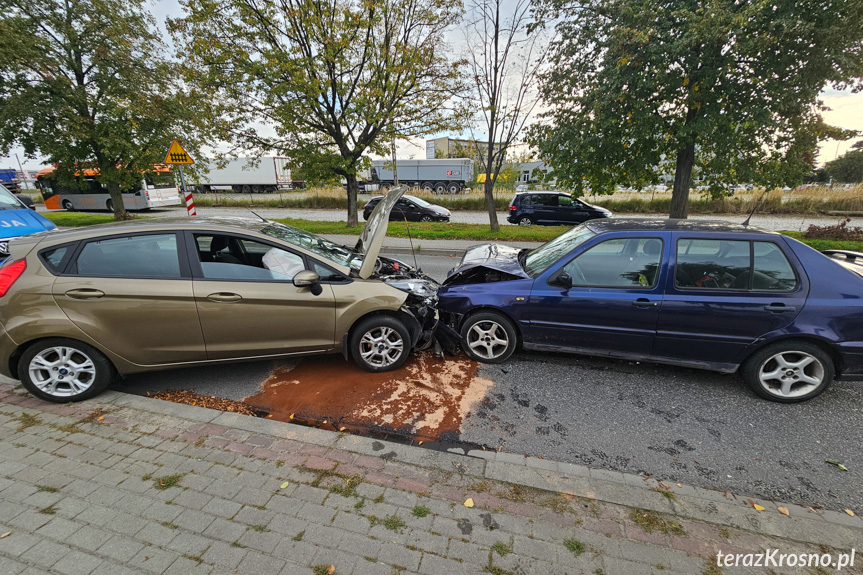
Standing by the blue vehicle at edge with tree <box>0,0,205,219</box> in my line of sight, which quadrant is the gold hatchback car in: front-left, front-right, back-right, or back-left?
back-right

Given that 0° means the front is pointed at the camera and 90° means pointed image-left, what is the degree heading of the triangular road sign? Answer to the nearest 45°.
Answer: approximately 0°

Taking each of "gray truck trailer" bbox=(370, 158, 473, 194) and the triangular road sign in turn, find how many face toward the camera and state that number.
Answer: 1

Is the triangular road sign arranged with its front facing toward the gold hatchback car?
yes

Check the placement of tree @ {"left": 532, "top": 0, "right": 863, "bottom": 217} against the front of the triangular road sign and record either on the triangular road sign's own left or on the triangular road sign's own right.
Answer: on the triangular road sign's own left

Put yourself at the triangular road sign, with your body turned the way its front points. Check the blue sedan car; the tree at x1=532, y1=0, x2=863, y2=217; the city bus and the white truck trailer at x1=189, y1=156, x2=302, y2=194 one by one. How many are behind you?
2
